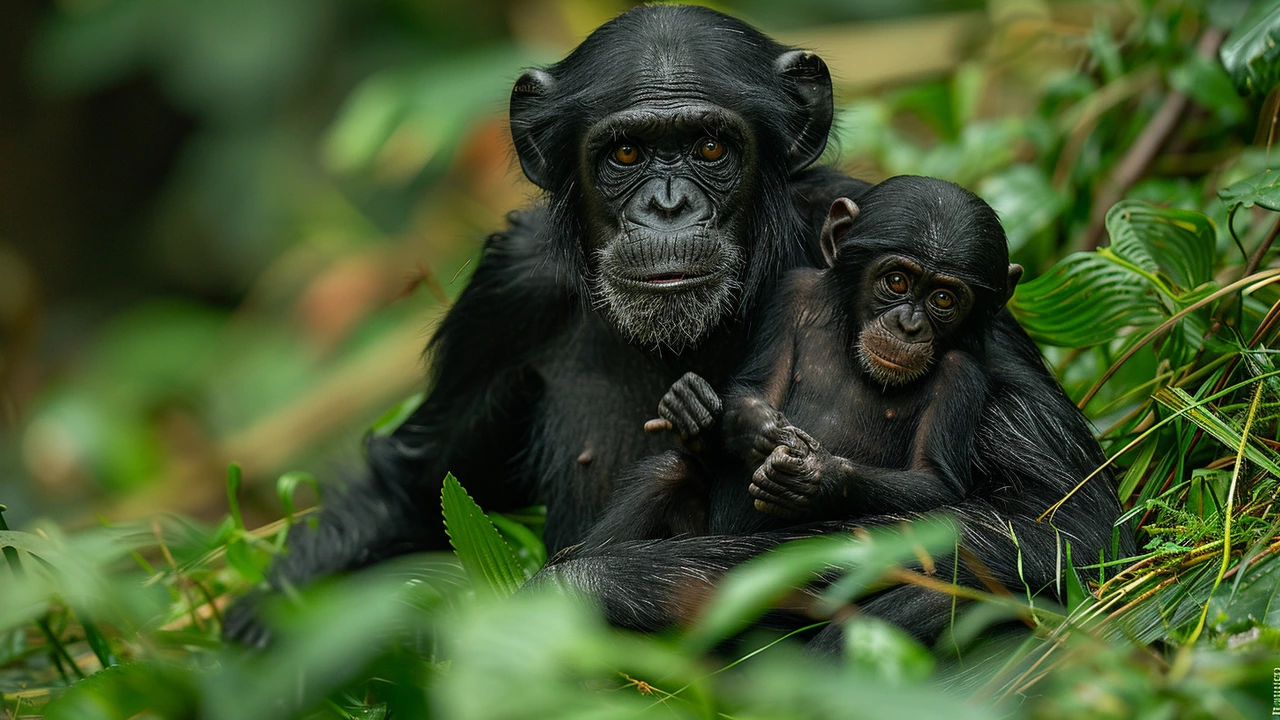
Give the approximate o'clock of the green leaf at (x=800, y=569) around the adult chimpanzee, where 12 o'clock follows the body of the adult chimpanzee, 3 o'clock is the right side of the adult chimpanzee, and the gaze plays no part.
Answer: The green leaf is roughly at 12 o'clock from the adult chimpanzee.

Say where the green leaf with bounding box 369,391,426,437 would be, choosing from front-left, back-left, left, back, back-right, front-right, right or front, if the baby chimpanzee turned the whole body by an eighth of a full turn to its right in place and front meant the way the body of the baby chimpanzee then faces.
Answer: right

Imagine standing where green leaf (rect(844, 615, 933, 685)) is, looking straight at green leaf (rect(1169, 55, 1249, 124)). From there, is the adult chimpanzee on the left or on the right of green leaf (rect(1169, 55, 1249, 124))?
left

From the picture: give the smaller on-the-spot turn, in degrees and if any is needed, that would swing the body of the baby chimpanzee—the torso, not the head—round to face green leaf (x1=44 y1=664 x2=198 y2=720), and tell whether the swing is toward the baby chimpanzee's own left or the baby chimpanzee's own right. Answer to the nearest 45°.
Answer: approximately 45° to the baby chimpanzee's own right

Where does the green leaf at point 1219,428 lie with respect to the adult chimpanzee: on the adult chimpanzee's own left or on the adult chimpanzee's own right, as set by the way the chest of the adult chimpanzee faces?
on the adult chimpanzee's own left

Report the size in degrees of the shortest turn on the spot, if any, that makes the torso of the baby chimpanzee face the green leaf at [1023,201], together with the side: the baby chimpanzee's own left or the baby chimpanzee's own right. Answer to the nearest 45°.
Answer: approximately 180°

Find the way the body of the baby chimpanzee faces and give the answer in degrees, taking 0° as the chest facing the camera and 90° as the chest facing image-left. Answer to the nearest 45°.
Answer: approximately 0°

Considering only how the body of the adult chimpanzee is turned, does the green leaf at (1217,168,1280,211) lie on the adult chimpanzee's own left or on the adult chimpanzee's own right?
on the adult chimpanzee's own left

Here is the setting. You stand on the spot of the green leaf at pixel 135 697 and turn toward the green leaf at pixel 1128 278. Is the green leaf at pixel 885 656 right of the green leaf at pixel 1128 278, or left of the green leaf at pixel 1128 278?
right

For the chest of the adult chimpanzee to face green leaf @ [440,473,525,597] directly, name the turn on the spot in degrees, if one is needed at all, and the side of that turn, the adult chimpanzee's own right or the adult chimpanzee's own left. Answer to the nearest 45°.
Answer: approximately 45° to the adult chimpanzee's own right

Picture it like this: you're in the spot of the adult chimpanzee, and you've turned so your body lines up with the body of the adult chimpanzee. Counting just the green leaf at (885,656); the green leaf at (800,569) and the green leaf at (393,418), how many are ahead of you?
2

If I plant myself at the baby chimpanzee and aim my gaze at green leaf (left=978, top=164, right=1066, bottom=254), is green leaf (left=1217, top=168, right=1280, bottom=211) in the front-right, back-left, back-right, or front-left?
front-right

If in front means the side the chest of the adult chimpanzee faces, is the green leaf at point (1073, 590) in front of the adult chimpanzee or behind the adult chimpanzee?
in front

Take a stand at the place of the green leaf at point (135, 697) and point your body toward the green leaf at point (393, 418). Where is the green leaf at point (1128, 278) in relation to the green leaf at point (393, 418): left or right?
right
